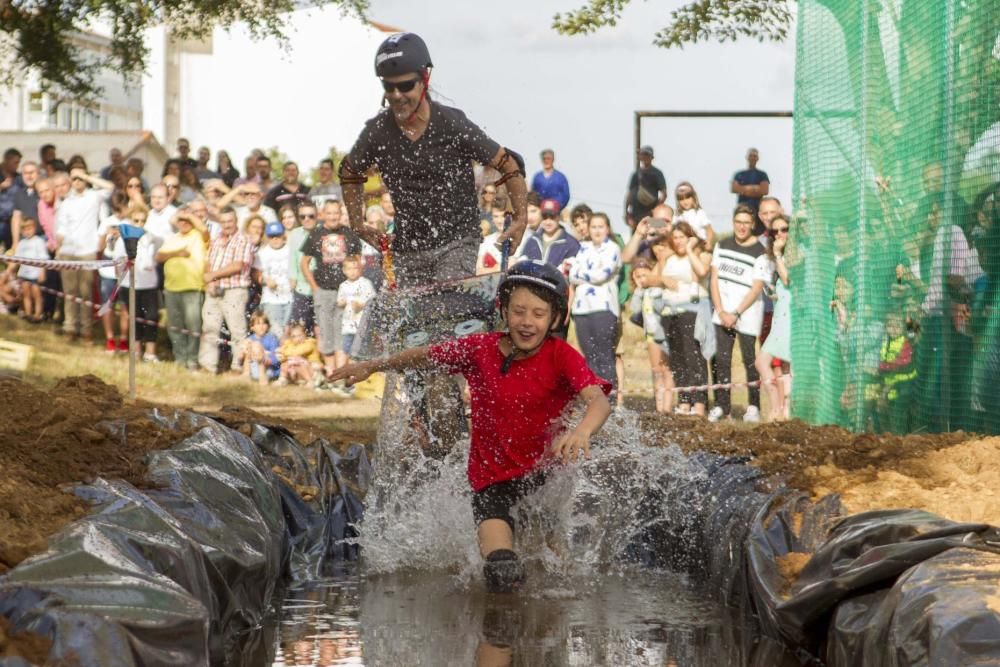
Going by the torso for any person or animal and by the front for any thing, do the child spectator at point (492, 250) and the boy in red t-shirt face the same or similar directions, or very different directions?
same or similar directions

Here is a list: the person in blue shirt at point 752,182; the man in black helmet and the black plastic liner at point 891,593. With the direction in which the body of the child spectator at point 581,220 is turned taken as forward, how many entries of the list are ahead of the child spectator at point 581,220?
2

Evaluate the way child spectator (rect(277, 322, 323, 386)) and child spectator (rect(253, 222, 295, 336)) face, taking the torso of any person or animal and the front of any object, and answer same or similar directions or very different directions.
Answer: same or similar directions

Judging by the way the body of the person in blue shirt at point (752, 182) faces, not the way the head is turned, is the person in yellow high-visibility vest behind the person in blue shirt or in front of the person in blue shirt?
in front

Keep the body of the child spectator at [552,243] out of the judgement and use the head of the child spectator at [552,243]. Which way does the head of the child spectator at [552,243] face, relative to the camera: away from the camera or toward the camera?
toward the camera

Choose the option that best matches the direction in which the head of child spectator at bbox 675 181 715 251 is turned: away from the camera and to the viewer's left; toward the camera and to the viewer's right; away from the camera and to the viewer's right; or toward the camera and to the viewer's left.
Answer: toward the camera and to the viewer's left

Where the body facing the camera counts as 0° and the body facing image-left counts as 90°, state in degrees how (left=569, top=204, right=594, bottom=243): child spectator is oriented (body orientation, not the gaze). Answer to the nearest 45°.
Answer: approximately 0°

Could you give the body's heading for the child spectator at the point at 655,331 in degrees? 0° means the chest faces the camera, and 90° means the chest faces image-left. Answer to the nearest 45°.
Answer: approximately 45°

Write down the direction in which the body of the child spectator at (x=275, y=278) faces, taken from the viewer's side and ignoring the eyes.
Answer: toward the camera

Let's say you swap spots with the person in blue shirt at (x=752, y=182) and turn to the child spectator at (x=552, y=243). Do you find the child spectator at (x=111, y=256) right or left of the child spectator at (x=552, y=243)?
right

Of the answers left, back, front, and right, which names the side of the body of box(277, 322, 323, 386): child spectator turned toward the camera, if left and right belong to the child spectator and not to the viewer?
front

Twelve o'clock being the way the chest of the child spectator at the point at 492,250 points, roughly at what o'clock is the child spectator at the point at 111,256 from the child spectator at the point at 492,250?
the child spectator at the point at 111,256 is roughly at 4 o'clock from the child spectator at the point at 492,250.

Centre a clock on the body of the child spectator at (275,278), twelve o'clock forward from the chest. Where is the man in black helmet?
The man in black helmet is roughly at 12 o'clock from the child spectator.

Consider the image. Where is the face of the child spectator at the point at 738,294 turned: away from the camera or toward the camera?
toward the camera

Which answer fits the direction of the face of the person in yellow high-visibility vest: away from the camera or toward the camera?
toward the camera

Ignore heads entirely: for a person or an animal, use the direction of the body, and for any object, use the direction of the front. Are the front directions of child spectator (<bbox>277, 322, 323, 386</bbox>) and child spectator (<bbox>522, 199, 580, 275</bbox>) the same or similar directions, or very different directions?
same or similar directions

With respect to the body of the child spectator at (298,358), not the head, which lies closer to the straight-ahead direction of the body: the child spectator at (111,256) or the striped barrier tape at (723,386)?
the striped barrier tape

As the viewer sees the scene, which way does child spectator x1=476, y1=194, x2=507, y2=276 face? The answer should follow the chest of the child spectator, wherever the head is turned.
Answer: toward the camera

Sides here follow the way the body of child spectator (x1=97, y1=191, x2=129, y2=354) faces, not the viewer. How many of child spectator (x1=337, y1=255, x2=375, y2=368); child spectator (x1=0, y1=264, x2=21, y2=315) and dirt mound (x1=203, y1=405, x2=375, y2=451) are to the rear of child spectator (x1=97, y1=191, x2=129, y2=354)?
1
